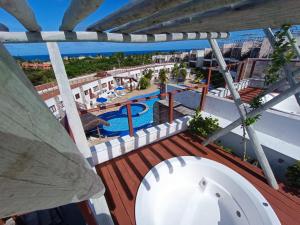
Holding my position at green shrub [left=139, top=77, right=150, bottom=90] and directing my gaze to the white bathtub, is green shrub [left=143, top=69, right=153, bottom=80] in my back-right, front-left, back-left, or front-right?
back-left

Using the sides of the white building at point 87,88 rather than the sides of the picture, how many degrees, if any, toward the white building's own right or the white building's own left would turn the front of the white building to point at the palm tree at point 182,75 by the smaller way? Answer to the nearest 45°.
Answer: approximately 45° to the white building's own left

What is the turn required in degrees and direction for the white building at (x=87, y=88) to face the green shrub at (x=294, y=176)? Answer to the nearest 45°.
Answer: approximately 45° to its right

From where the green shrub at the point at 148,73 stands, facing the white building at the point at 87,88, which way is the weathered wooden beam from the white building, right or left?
left

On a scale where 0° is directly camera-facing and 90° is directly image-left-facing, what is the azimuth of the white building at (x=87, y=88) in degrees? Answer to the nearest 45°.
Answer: approximately 315°

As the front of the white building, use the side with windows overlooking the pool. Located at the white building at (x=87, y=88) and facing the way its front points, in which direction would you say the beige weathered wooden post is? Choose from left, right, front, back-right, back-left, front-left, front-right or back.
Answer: front-right
